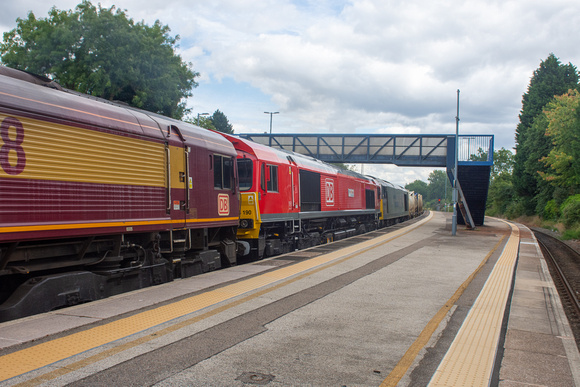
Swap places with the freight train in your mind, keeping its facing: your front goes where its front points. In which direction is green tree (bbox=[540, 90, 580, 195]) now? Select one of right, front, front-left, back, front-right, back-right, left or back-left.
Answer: back

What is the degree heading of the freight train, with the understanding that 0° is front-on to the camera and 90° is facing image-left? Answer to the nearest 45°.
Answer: approximately 45°

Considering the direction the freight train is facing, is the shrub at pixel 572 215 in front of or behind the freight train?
behind

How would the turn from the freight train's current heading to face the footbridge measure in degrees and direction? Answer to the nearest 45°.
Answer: approximately 180°

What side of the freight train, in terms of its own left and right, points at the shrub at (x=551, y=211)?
back

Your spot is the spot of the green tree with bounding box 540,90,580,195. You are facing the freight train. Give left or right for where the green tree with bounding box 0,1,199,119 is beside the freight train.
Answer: right

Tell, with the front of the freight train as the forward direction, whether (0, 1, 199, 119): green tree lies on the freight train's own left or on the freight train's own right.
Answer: on the freight train's own right
